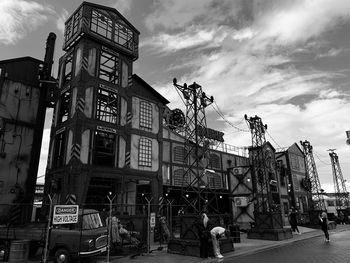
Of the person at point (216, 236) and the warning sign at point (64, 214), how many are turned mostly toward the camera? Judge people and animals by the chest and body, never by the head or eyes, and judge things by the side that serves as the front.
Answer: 1

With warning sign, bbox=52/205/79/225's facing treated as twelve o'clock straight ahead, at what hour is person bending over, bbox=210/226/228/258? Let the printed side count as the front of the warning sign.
The person bending over is roughly at 9 o'clock from the warning sign.

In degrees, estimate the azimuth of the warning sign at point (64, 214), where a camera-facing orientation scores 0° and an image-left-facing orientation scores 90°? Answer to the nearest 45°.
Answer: approximately 0°

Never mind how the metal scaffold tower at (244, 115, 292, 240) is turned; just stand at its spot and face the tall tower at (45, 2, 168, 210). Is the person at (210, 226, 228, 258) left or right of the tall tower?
left

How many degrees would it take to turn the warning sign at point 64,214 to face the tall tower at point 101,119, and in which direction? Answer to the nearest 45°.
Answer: approximately 180°

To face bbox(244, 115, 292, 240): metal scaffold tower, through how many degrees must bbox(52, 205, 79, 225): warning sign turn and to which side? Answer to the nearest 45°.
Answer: approximately 135° to its left

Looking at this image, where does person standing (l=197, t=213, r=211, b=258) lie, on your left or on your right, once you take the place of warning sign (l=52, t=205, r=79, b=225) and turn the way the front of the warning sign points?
on your left
